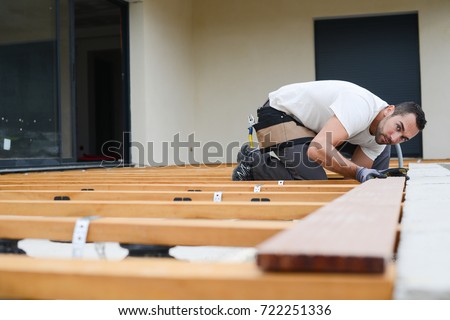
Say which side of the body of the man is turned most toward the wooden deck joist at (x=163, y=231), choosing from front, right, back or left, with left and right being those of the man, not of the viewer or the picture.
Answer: right

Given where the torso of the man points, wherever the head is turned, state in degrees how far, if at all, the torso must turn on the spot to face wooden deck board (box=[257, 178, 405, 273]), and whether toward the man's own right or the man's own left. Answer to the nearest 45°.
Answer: approximately 90° to the man's own right

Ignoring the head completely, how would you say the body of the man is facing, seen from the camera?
to the viewer's right

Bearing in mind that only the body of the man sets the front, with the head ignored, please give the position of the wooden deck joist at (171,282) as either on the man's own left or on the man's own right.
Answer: on the man's own right

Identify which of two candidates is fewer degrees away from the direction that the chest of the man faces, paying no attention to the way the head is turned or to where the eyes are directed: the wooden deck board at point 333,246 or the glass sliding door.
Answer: the wooden deck board

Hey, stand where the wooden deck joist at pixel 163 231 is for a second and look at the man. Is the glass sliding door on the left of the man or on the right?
left

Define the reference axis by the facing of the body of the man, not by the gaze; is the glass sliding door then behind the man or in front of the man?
behind

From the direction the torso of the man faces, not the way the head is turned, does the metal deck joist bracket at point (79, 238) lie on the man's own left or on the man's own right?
on the man's own right
